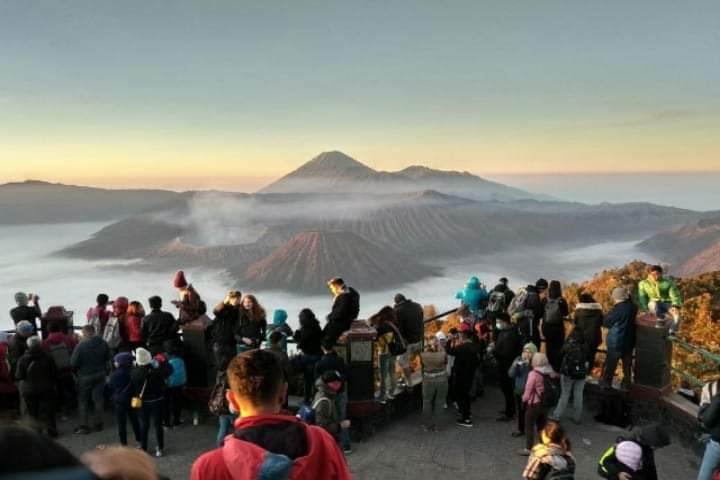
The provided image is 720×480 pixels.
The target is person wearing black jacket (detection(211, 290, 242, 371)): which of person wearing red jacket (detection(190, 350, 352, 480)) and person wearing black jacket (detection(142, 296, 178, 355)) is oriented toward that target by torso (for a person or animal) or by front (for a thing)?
the person wearing red jacket

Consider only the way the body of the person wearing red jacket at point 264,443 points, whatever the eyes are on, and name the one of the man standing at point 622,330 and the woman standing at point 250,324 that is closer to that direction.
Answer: the woman standing

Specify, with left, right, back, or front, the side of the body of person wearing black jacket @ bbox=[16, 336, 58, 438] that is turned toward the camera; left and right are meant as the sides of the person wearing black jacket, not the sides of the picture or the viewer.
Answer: back

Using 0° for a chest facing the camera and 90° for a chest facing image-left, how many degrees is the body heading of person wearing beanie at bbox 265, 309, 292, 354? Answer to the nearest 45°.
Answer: approximately 180°

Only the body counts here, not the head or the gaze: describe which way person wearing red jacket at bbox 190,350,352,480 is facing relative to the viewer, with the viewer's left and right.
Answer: facing away from the viewer

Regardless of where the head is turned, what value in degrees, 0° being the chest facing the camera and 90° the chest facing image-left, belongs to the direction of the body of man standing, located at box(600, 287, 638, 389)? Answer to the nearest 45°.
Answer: approximately 135°

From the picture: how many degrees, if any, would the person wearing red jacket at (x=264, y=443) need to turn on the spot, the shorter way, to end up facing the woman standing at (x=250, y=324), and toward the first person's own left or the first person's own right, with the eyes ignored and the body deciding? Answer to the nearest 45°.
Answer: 0° — they already face them

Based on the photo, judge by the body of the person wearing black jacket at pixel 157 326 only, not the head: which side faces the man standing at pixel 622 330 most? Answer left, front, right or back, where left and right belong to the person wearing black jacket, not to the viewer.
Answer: right

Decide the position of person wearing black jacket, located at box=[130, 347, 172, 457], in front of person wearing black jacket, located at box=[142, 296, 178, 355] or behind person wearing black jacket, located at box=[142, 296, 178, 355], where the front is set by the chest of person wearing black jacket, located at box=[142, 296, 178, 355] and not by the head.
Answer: behind

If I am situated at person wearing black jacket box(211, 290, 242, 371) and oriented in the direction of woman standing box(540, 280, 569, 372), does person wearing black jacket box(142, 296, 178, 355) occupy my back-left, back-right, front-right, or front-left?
back-left

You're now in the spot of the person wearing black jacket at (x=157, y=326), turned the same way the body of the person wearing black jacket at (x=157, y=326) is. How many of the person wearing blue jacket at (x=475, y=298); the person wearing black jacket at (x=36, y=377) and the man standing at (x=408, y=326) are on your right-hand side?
2

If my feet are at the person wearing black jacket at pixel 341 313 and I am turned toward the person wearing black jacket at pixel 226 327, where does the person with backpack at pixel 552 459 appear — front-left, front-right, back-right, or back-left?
back-left
